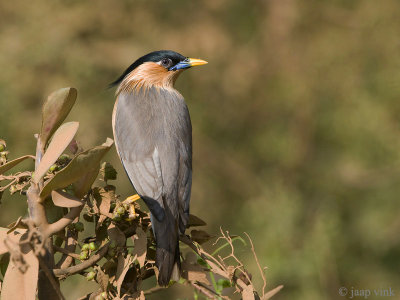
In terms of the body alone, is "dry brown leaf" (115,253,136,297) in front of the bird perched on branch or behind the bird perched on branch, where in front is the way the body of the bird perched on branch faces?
behind

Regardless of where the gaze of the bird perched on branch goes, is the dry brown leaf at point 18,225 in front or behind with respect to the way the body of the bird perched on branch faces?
behind

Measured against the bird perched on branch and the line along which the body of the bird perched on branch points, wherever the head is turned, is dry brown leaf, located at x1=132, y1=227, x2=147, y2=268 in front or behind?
behind

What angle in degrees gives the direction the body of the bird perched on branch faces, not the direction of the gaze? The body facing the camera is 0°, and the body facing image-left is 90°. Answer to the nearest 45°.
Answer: approximately 180°
